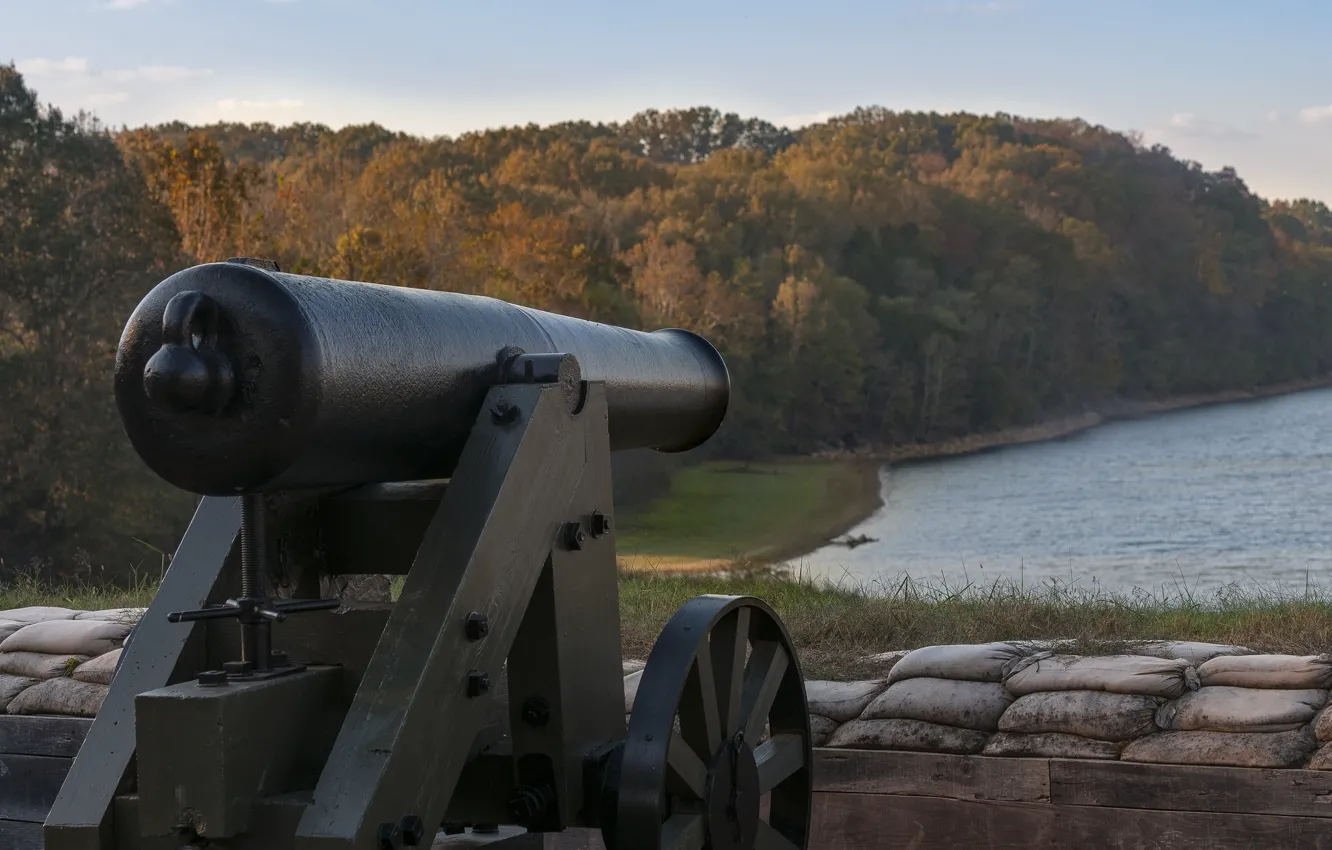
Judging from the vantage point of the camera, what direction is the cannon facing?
facing away from the viewer and to the right of the viewer

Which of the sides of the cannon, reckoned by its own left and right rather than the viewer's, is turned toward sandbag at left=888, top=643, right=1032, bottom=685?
front

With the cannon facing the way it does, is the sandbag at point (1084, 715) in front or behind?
in front

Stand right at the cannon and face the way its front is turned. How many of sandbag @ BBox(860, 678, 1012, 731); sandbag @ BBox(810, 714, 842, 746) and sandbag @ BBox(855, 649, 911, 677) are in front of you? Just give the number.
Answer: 3

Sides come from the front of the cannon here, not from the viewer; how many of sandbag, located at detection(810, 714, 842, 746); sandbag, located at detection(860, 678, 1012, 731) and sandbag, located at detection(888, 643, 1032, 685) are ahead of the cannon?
3

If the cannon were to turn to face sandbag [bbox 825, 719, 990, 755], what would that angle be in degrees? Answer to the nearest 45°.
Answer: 0° — it already faces it

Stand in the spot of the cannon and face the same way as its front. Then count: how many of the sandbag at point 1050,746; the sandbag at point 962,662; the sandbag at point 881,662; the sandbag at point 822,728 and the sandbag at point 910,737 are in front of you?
5

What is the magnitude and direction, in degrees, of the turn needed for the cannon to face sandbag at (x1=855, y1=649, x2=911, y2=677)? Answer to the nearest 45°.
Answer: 0° — it already faces it

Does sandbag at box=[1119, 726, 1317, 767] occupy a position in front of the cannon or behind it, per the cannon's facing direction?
in front

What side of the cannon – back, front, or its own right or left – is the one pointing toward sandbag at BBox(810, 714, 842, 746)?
front

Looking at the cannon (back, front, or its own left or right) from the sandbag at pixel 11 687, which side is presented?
left

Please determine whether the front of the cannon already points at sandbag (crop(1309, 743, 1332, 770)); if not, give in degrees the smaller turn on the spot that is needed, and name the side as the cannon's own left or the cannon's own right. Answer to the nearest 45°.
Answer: approximately 45° to the cannon's own right

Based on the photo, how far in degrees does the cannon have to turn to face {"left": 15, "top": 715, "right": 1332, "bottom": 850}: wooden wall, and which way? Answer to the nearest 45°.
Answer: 0° — it already faces it
